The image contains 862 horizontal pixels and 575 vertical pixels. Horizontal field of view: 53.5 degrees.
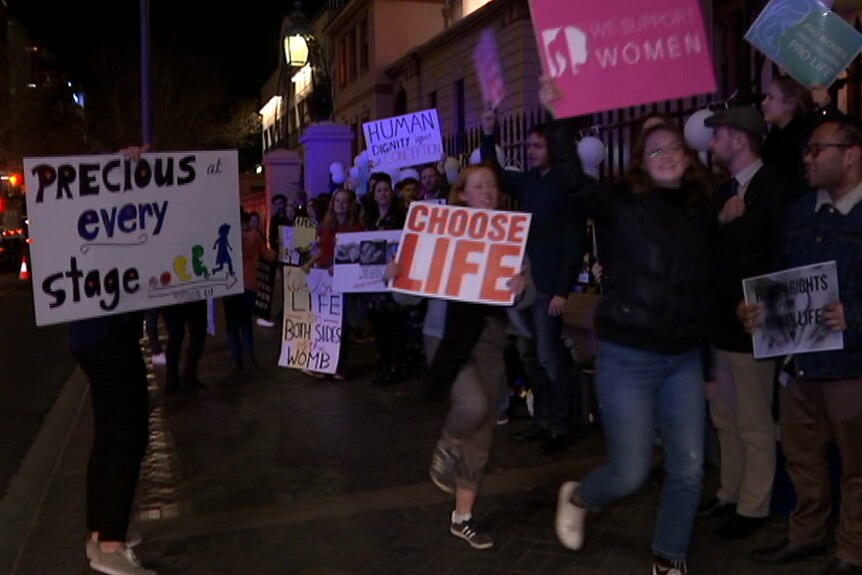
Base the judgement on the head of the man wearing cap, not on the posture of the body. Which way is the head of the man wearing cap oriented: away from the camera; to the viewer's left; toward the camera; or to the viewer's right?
to the viewer's left

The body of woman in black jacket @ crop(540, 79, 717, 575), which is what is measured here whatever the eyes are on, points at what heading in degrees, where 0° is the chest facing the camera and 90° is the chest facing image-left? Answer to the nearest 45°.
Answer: approximately 0°

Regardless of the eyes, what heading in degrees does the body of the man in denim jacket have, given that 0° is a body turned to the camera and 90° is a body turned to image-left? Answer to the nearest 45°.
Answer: approximately 45°

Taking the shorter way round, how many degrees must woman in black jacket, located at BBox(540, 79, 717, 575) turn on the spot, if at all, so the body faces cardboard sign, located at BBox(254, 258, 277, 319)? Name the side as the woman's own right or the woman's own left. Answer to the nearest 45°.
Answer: approximately 135° to the woman's own right

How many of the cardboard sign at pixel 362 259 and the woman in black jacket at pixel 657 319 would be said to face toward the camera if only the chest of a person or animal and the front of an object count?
2

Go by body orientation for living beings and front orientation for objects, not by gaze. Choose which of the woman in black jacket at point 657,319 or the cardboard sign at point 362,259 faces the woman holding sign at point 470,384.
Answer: the cardboard sign

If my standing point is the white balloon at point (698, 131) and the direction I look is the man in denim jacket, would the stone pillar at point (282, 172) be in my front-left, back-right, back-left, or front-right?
back-right

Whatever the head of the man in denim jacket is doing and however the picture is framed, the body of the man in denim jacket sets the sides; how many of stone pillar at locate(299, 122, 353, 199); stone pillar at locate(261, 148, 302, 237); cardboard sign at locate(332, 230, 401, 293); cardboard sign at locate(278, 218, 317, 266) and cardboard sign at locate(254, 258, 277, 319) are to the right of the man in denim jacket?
5

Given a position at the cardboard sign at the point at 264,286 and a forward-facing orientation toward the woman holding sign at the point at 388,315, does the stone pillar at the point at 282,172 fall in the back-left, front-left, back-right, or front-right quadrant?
back-left

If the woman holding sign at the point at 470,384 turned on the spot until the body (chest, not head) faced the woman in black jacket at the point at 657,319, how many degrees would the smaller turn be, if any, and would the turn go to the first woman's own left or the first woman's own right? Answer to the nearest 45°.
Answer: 0° — they already face them

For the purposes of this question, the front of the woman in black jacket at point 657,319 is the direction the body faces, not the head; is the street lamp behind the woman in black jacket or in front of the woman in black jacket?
behind

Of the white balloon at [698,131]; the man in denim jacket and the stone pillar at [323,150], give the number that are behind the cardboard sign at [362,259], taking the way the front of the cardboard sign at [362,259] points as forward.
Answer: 1
